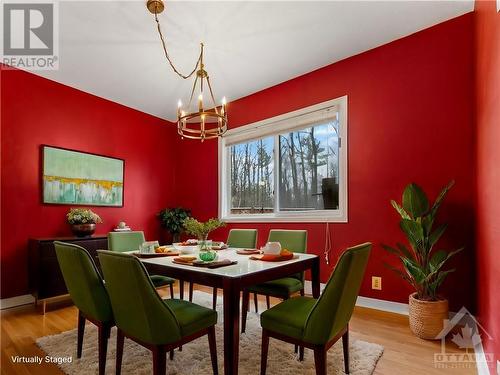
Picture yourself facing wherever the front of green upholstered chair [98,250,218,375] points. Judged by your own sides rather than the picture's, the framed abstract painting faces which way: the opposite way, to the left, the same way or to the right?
to the right

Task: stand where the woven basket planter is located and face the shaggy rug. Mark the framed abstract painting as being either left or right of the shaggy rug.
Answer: right

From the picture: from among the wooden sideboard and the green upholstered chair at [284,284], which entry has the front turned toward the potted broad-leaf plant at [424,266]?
the wooden sideboard

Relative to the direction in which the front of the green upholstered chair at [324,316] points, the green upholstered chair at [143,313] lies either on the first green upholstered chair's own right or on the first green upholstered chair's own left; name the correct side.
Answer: on the first green upholstered chair's own left

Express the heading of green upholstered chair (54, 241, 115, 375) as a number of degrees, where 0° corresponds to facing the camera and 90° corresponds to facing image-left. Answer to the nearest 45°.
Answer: approximately 225°

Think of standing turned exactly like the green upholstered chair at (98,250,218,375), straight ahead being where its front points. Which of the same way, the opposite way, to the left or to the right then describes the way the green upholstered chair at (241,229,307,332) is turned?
the opposite way

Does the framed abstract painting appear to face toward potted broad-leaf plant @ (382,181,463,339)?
yes

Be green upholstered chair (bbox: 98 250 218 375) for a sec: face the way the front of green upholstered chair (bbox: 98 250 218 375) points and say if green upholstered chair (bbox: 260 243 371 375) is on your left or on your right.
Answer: on your right

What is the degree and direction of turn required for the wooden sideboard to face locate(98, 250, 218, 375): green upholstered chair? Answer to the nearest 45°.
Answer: approximately 45° to its right
